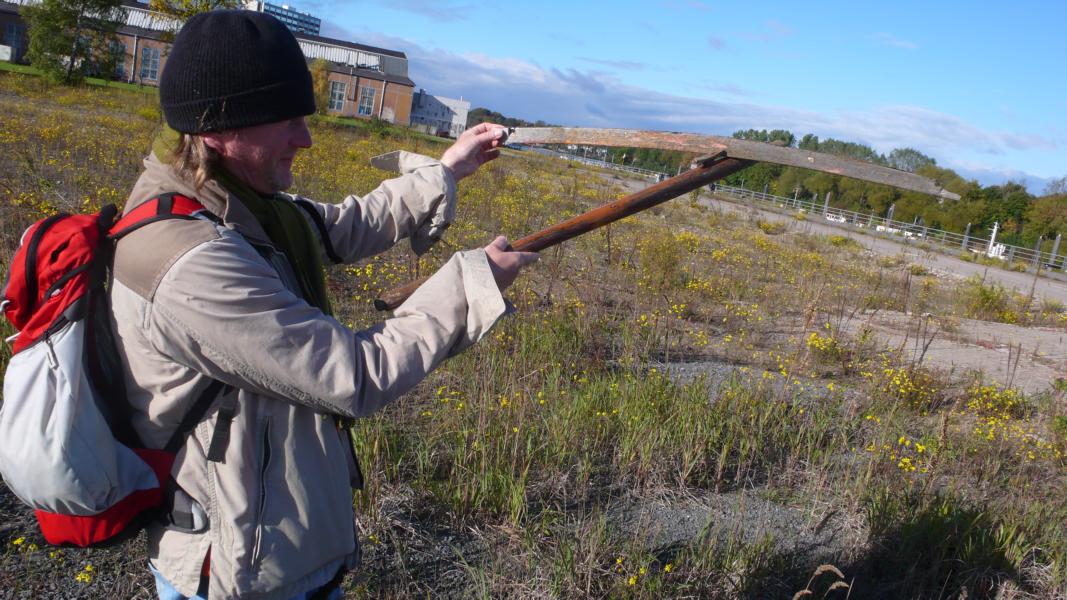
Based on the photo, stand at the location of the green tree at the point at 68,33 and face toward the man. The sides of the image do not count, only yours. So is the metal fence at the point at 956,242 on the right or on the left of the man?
left

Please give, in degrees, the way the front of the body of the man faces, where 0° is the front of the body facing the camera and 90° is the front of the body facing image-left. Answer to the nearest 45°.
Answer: approximately 270°

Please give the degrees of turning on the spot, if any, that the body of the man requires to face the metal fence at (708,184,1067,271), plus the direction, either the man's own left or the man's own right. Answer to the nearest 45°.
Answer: approximately 45° to the man's own left

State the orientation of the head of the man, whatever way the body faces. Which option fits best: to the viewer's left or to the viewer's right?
to the viewer's right

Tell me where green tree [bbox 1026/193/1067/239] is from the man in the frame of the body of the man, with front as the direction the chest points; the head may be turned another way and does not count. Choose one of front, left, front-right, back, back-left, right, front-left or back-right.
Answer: front-left

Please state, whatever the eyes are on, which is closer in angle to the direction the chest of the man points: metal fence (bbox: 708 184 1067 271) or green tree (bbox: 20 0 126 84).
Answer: the metal fence
